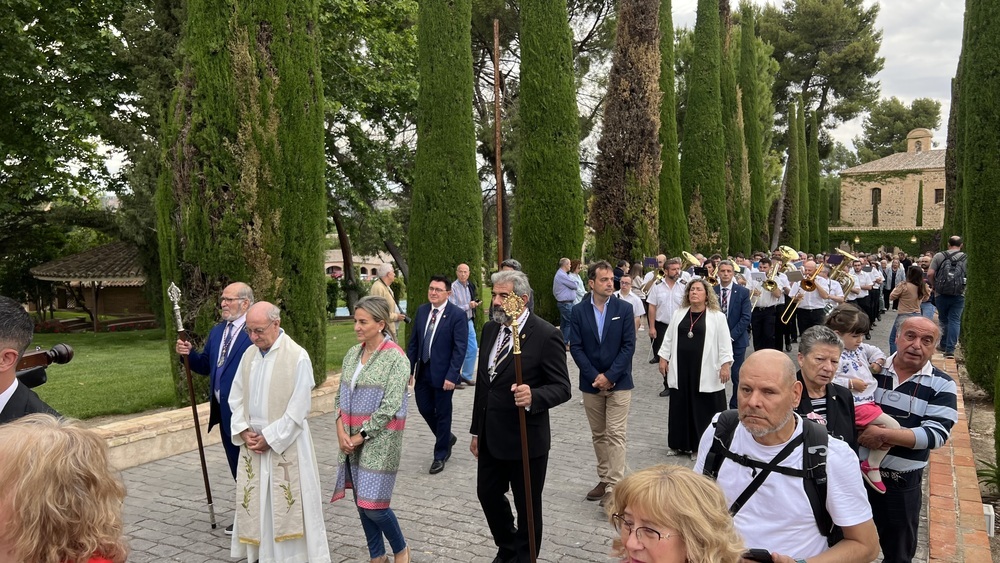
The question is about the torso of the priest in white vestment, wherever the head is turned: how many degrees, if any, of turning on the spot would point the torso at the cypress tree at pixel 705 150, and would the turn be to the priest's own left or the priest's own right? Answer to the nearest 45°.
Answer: approximately 180°

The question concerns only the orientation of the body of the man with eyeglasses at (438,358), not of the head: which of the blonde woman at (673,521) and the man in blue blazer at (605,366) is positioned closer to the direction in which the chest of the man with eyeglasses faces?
the blonde woman

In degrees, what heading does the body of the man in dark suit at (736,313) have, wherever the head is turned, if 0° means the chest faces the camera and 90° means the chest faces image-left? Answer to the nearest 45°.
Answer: approximately 45°

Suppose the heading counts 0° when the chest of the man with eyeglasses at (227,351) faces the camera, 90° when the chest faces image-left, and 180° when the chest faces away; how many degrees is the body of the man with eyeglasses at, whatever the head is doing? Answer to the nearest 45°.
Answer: approximately 45°

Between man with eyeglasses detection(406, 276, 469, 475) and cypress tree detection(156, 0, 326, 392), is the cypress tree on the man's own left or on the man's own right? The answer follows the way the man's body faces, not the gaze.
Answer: on the man's own right

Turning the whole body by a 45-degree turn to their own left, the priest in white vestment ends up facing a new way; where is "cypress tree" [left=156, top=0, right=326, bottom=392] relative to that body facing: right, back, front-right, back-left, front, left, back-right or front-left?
back

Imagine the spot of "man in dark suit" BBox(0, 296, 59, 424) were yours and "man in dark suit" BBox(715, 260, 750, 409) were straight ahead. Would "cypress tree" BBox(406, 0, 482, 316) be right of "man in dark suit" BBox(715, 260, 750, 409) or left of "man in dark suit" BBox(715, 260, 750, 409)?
left

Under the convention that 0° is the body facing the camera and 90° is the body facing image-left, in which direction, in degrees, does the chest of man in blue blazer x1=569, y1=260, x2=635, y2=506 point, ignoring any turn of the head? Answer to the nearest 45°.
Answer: approximately 0°

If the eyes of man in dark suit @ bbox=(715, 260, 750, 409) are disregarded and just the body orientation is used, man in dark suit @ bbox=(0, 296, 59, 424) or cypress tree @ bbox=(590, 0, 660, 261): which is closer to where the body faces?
the man in dark suit

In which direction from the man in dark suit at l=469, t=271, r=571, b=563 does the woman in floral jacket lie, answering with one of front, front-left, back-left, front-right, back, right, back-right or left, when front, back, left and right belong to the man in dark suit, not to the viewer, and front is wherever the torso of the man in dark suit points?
front-right

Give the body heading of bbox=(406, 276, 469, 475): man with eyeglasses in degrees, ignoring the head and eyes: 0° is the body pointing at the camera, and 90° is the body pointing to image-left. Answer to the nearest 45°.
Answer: approximately 45°

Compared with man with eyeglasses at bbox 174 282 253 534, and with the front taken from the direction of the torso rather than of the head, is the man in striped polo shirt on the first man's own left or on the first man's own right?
on the first man's own left

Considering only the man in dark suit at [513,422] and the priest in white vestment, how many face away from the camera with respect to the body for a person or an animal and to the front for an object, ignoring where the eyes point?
0

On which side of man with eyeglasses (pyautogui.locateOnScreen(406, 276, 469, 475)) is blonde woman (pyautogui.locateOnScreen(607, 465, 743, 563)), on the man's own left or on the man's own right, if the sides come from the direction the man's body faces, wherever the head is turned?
on the man's own left
